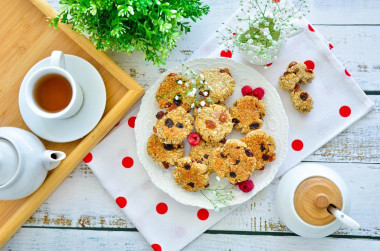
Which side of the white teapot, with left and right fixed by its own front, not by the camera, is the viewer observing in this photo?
right

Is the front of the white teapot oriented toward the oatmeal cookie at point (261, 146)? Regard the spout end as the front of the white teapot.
yes
